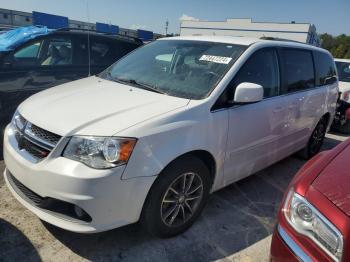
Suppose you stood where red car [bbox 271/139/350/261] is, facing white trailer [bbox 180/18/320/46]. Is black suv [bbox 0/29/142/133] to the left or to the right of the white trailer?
left

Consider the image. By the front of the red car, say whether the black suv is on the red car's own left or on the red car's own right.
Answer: on the red car's own right

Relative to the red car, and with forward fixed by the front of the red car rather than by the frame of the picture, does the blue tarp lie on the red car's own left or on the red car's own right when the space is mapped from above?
on the red car's own right

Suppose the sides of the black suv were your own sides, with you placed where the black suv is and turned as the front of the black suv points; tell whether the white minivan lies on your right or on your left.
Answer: on your left

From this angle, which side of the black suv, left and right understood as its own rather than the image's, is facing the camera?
left

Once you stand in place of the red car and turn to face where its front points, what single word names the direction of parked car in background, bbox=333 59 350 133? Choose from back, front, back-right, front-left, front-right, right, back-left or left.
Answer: back-right

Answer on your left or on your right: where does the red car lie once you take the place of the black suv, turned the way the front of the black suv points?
on your left

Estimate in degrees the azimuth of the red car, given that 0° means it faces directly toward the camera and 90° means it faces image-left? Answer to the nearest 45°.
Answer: approximately 45°

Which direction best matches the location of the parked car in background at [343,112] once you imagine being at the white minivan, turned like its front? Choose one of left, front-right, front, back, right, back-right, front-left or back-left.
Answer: back

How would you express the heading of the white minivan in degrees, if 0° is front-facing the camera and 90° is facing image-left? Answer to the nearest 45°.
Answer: approximately 45°
